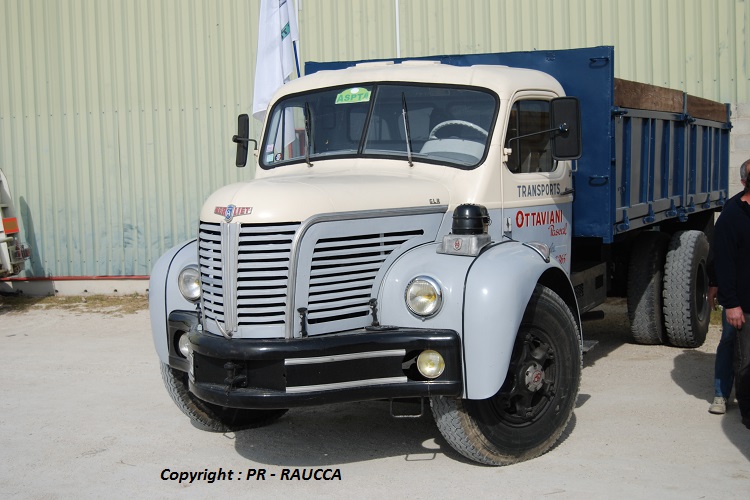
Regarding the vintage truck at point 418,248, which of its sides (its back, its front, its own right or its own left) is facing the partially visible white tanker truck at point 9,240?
right

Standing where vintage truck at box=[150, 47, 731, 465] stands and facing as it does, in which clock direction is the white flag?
The white flag is roughly at 4 o'clock from the vintage truck.

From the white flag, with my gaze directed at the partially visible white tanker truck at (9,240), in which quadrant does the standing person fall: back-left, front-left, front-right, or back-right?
back-left

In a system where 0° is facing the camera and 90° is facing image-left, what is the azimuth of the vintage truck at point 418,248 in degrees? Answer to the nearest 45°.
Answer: approximately 45°

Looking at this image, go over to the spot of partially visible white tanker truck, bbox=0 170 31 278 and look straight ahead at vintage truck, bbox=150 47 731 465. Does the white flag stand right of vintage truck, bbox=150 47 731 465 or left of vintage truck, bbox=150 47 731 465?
left
